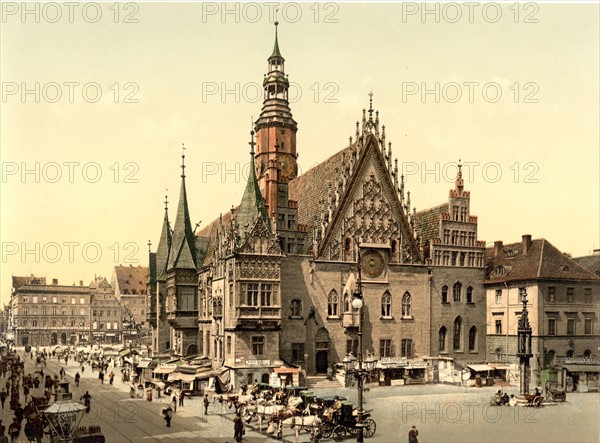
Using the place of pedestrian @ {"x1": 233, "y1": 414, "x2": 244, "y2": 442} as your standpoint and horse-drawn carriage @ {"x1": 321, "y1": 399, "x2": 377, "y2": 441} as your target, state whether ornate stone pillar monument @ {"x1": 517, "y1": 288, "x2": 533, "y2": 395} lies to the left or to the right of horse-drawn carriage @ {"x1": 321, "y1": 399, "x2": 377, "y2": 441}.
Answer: left

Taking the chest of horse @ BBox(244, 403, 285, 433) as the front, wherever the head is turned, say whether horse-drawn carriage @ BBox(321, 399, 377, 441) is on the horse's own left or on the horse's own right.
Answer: on the horse's own left

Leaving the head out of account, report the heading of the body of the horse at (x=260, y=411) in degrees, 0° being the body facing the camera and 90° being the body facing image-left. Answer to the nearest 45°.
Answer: approximately 90°

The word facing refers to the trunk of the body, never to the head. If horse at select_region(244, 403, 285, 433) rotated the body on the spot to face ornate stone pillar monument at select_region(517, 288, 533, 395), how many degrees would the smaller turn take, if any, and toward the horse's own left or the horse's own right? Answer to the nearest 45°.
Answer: approximately 135° to the horse's own right

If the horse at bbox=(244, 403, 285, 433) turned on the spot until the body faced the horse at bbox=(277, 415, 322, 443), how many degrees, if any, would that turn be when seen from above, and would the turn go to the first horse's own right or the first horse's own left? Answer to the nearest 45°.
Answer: approximately 90° to the first horse's own left
